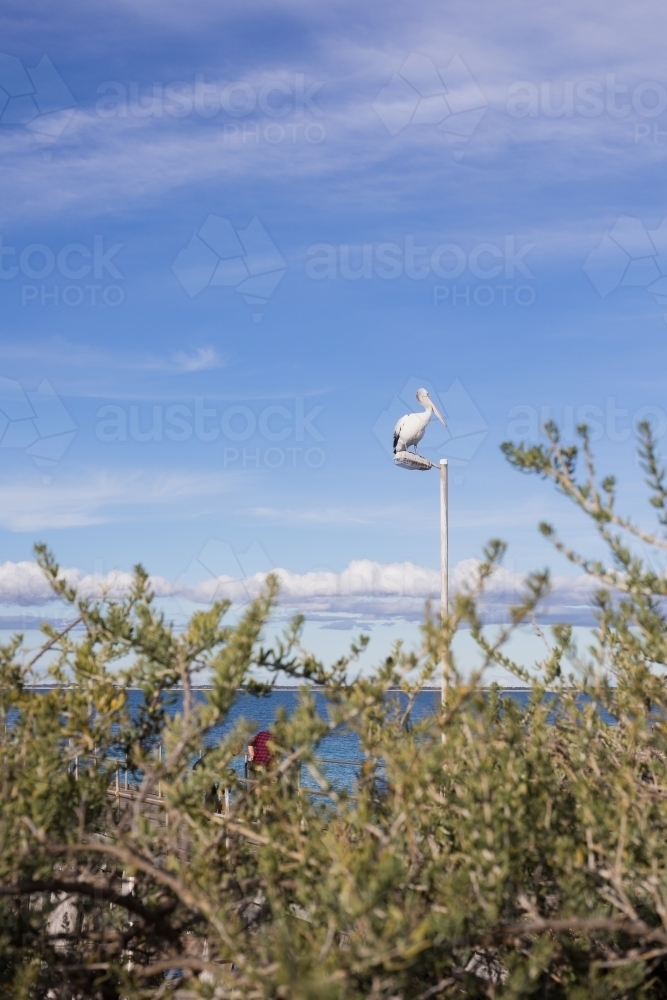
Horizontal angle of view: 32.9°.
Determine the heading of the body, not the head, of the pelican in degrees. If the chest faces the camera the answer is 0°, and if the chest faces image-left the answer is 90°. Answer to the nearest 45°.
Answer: approximately 270°
